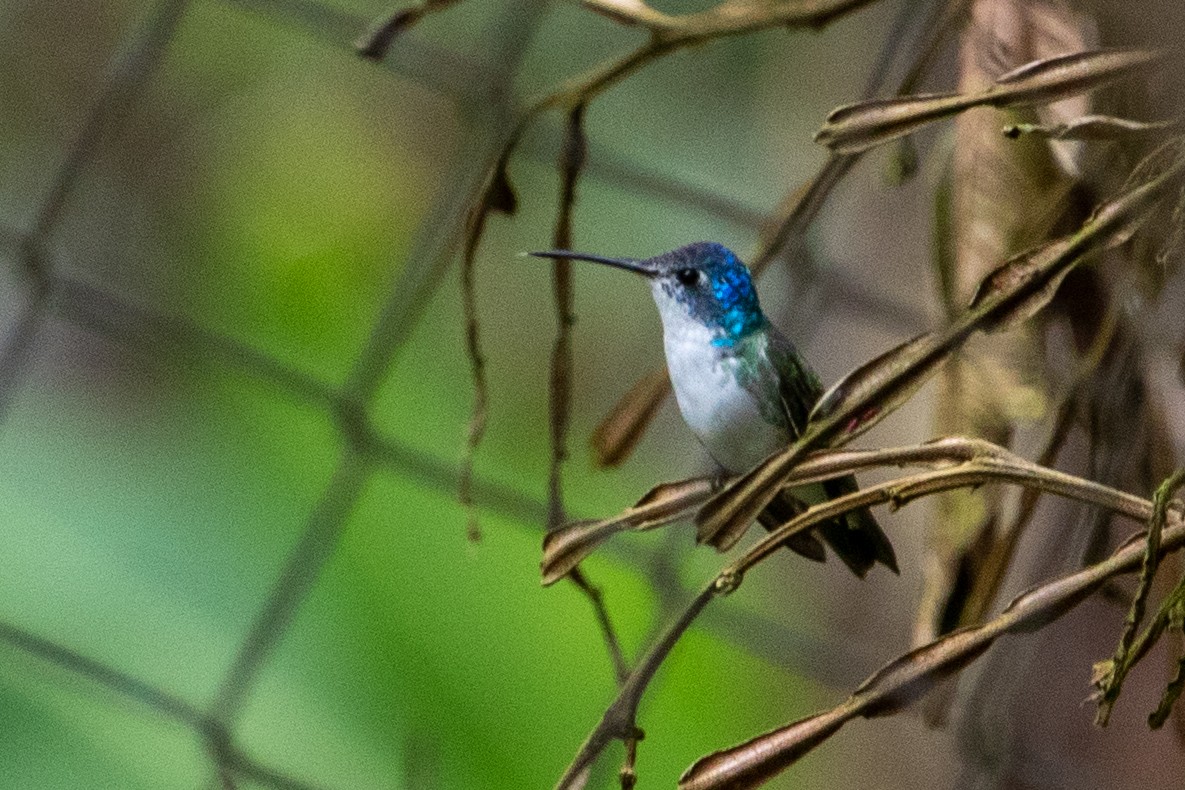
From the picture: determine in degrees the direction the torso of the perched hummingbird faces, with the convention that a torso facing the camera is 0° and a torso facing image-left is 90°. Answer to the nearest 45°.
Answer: approximately 90°
